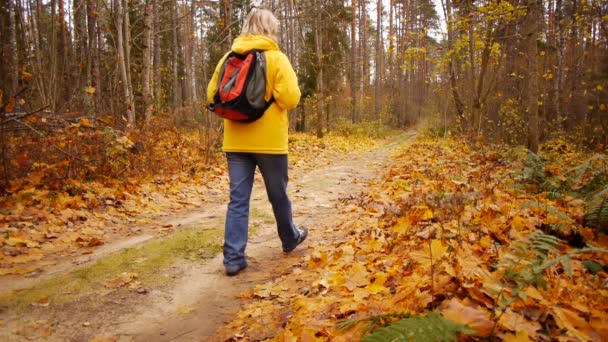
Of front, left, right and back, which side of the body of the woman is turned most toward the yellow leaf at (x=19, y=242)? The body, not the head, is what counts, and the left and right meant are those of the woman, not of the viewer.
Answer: left

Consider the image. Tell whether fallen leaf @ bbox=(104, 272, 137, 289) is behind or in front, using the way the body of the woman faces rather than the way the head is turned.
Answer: behind

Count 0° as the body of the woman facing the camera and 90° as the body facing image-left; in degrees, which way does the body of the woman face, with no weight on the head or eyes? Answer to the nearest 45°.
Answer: approximately 225°

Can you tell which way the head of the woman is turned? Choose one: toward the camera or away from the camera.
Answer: away from the camera

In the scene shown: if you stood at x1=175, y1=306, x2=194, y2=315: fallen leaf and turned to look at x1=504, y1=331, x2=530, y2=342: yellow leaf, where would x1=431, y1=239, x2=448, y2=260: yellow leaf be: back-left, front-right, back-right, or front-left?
front-left

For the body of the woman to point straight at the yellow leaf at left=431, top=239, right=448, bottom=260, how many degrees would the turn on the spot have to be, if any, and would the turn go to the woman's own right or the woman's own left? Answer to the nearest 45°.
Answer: approximately 90° to the woman's own right

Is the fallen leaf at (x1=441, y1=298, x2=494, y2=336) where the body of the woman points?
no

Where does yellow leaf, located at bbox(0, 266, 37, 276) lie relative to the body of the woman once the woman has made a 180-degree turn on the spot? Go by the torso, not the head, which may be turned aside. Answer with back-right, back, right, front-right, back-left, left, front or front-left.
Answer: front-right

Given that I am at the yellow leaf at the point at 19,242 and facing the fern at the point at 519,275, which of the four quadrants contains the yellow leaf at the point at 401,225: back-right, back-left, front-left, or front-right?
front-left

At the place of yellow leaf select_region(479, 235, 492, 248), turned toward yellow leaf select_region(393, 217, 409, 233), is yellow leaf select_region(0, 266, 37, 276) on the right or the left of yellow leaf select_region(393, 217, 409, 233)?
left

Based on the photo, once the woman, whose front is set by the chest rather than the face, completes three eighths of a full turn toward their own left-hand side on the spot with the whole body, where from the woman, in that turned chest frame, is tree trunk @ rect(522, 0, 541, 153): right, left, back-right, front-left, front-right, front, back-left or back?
back-right

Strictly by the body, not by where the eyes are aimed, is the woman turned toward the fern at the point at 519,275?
no

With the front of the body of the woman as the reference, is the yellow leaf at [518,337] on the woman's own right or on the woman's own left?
on the woman's own right

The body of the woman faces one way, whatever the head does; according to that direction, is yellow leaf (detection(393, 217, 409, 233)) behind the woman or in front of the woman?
in front
